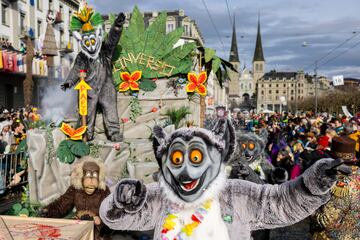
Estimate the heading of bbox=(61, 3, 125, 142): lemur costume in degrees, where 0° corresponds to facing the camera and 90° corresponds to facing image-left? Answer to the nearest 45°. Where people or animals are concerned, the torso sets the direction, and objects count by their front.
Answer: approximately 0°

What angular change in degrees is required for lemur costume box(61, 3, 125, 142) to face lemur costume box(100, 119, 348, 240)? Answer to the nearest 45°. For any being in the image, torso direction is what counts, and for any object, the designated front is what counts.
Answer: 0° — it already faces it

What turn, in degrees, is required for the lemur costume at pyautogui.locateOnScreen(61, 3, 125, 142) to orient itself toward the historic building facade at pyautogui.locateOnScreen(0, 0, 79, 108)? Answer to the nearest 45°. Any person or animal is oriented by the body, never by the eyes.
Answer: approximately 180°

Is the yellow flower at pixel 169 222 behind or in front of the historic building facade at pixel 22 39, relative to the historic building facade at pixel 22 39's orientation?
in front

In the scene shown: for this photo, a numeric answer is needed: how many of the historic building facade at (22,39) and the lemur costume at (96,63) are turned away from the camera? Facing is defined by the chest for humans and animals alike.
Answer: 0

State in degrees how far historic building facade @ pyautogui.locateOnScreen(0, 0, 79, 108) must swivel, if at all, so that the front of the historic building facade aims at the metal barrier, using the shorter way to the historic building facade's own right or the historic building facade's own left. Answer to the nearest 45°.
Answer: approximately 45° to the historic building facade's own right

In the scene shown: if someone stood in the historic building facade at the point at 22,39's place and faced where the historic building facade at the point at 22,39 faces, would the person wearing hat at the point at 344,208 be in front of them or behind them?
in front

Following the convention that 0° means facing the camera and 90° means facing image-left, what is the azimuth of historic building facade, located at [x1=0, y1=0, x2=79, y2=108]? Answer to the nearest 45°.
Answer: approximately 315°

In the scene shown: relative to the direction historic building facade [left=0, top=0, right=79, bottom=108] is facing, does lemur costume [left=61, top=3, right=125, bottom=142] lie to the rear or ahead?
ahead

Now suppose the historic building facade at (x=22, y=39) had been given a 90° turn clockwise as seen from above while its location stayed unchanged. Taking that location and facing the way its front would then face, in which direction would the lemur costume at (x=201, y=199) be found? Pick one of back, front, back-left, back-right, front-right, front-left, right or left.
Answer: front-left
